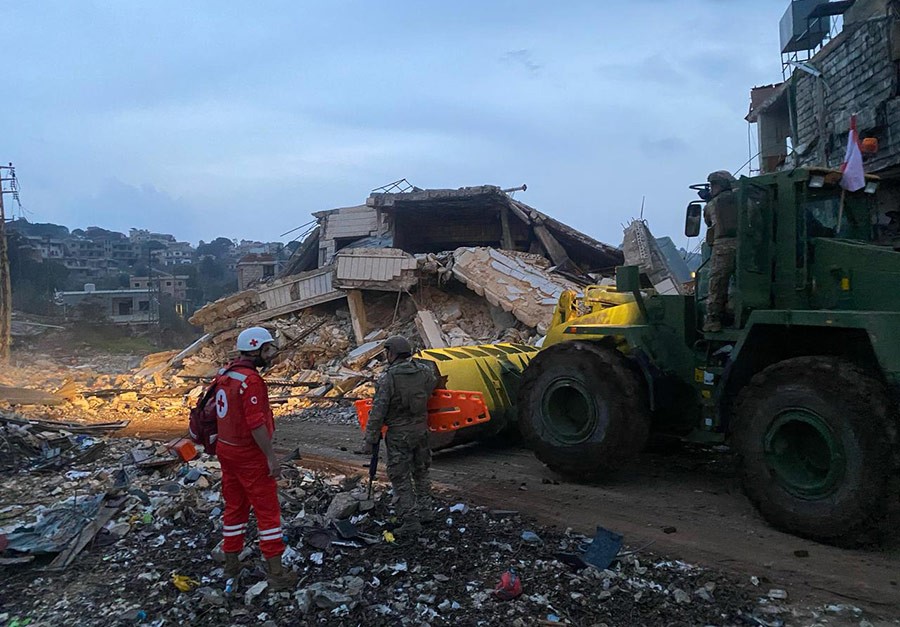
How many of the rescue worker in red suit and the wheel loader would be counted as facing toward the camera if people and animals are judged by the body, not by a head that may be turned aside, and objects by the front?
0

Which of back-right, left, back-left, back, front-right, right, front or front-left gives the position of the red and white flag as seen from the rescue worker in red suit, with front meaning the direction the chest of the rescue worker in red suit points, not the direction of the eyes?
front-right

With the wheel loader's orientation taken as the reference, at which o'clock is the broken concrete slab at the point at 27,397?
The broken concrete slab is roughly at 11 o'clock from the wheel loader.

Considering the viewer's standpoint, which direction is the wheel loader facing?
facing away from the viewer and to the left of the viewer

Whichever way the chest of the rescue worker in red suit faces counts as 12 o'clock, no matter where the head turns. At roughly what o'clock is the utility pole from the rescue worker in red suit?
The utility pole is roughly at 10 o'clock from the rescue worker in red suit.

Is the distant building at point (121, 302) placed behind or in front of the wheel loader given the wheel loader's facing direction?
in front

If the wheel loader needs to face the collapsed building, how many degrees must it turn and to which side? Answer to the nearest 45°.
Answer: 0° — it already faces it

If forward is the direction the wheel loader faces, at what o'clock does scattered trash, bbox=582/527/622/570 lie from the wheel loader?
The scattered trash is roughly at 9 o'clock from the wheel loader.

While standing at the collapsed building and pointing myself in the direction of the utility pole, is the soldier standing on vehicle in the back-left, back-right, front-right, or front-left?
back-left

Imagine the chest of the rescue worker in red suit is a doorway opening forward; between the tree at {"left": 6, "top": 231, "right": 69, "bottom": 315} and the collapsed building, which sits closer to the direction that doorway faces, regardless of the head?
the collapsed building

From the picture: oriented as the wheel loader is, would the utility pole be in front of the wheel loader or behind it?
in front

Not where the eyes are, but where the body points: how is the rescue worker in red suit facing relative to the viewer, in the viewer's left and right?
facing away from the viewer and to the right of the viewer
